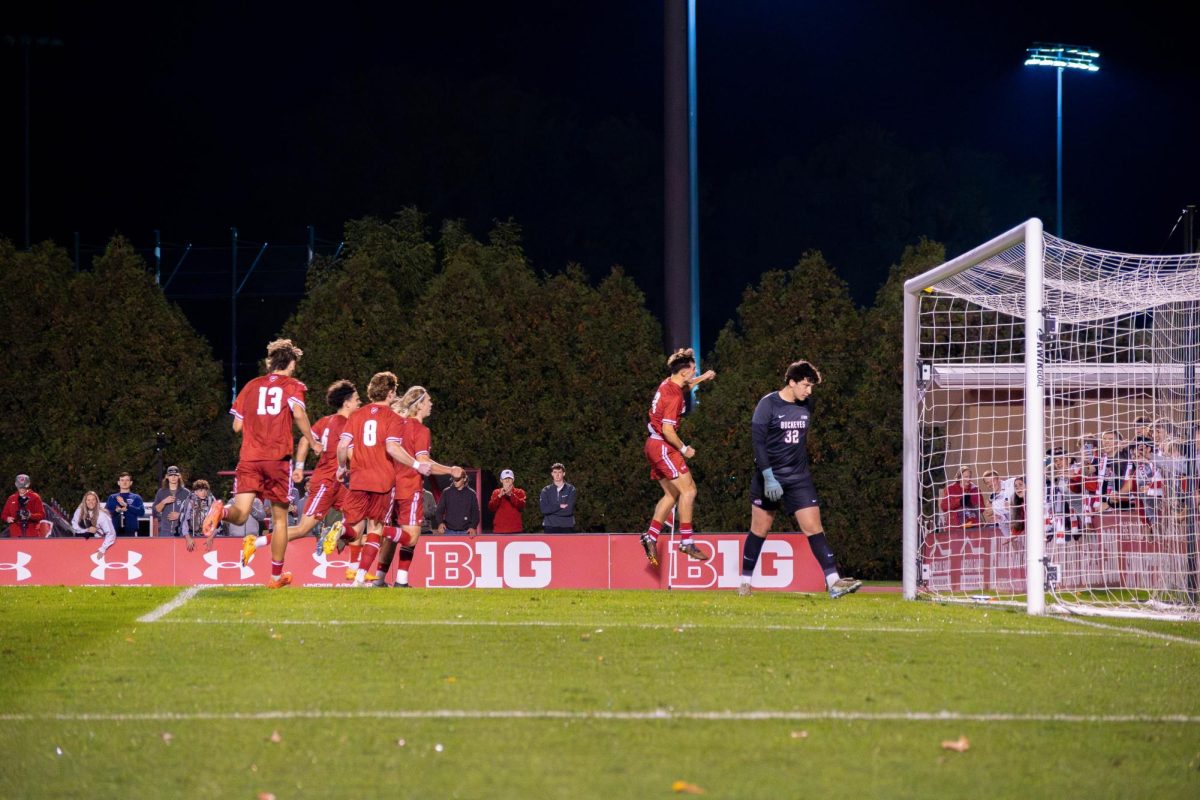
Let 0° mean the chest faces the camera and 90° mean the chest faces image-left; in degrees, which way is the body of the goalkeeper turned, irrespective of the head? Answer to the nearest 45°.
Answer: approximately 315°

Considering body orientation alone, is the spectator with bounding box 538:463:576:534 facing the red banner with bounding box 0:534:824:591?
yes

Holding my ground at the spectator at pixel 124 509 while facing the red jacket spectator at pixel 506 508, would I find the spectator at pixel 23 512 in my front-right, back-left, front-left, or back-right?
back-right

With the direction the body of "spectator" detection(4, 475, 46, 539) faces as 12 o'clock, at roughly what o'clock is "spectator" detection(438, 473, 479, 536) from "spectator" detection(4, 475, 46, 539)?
"spectator" detection(438, 473, 479, 536) is roughly at 10 o'clock from "spectator" detection(4, 475, 46, 539).

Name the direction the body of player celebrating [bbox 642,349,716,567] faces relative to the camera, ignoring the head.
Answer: to the viewer's right

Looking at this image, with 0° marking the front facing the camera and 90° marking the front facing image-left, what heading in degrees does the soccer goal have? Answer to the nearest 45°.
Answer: approximately 90°

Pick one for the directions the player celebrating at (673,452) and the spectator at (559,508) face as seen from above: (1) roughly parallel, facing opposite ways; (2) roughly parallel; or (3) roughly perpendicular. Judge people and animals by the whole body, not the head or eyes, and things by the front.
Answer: roughly perpendicular

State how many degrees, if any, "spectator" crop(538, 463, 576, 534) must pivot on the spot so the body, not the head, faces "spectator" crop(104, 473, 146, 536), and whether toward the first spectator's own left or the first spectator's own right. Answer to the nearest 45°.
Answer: approximately 90° to the first spectator's own right

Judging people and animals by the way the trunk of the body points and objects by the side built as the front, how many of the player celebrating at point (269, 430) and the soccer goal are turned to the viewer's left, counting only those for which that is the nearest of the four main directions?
1
